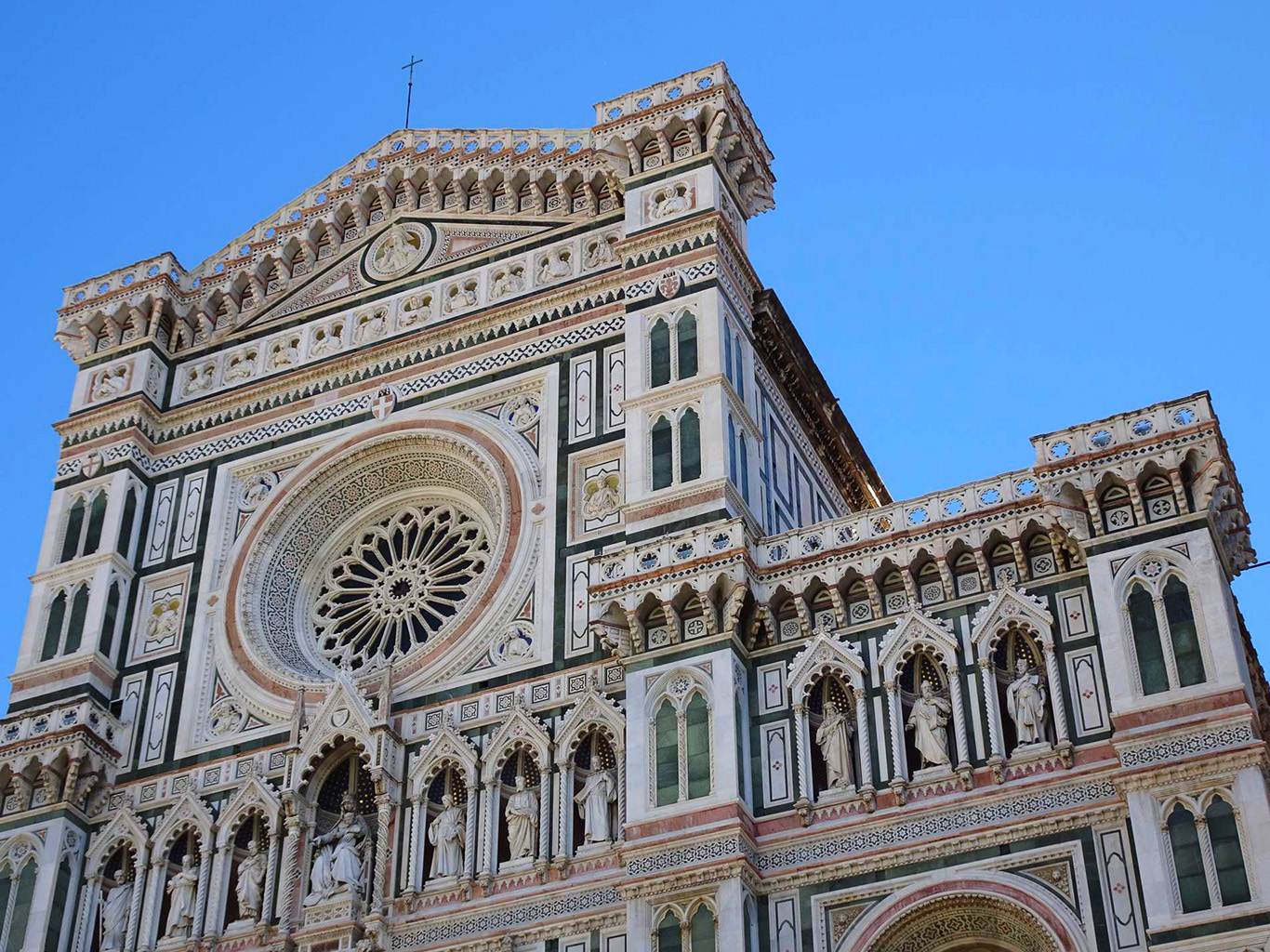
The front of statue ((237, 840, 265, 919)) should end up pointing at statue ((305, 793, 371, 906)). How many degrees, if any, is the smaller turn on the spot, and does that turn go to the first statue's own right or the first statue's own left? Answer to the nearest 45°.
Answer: approximately 90° to the first statue's own left

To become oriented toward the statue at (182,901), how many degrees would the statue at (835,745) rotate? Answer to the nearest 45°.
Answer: approximately 45° to its right

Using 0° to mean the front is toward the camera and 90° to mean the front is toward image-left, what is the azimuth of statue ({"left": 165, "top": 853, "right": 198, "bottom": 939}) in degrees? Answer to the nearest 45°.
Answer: approximately 45°

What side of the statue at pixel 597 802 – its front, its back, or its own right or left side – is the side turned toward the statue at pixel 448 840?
right

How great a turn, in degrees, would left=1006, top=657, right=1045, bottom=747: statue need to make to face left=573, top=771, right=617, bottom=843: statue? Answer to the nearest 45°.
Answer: approximately 45° to its right

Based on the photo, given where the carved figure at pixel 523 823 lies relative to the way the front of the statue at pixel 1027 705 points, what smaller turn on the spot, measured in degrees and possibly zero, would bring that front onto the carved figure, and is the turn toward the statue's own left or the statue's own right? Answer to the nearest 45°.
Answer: approximately 45° to the statue's own right

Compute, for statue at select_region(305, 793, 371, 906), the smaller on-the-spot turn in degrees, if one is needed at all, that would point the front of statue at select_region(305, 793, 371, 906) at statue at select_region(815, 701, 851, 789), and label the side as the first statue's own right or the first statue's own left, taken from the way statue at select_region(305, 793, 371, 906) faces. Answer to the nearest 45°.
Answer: approximately 90° to the first statue's own left

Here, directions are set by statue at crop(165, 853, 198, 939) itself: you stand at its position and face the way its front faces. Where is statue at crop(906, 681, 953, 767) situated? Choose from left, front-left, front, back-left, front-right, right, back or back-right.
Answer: left

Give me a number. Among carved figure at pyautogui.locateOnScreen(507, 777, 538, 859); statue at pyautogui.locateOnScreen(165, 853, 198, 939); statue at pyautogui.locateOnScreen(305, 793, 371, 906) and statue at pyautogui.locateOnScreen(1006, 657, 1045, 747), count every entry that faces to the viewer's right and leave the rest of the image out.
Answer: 0

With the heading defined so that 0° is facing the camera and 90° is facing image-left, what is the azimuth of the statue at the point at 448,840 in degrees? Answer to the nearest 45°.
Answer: approximately 45°

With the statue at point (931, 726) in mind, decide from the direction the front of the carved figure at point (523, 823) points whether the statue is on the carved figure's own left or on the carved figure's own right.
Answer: on the carved figure's own left
